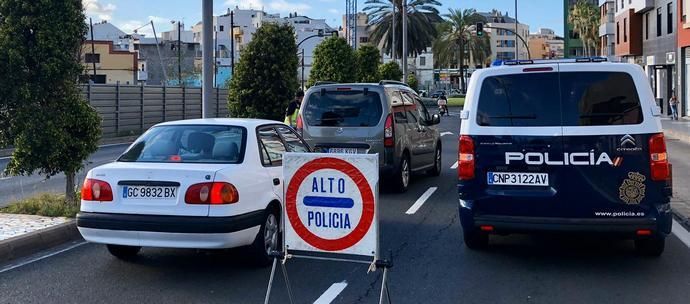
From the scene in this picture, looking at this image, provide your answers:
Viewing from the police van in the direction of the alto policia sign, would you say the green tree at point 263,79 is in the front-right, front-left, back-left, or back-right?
back-right

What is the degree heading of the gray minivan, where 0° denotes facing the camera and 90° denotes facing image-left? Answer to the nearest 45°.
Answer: approximately 225°

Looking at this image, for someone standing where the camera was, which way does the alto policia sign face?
facing the viewer

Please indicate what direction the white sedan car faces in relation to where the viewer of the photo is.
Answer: facing away from the viewer and to the right of the viewer

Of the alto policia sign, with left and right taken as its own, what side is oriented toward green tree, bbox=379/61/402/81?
back

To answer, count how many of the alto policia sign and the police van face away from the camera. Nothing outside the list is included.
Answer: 1

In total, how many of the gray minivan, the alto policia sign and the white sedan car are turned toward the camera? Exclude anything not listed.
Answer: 1

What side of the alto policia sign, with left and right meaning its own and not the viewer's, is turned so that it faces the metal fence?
back

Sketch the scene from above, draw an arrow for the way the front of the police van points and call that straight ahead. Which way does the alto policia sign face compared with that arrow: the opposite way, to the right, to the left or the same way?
the opposite way

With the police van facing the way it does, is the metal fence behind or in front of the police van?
in front

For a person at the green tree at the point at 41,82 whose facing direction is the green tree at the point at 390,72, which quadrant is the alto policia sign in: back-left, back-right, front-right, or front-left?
back-right

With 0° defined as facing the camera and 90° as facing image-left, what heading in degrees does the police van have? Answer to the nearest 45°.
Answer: approximately 180°

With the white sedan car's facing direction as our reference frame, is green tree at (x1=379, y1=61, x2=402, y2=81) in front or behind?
in front

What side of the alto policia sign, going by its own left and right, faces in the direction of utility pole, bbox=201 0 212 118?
back
